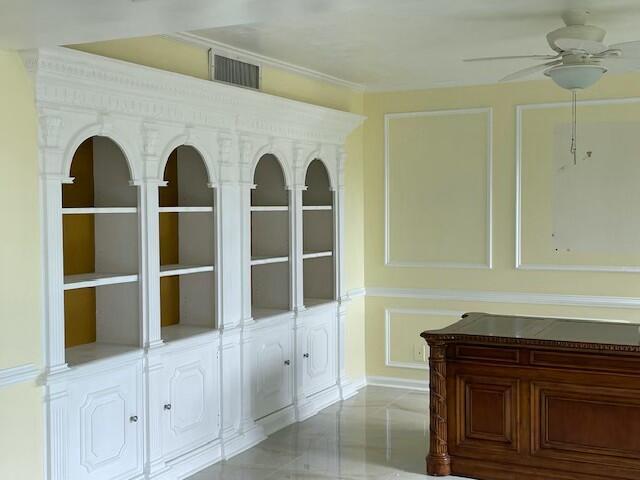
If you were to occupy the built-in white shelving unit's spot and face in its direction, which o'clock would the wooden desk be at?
The wooden desk is roughly at 11 o'clock from the built-in white shelving unit.

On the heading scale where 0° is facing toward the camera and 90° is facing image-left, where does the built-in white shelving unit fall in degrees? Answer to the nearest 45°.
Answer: approximately 315°

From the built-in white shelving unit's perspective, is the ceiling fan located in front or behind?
in front
